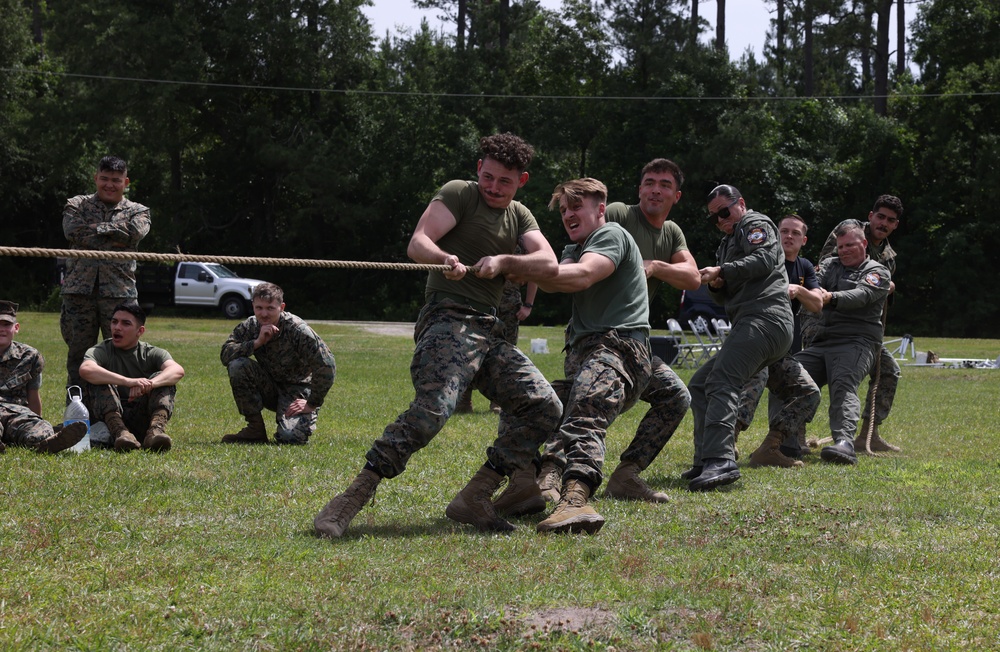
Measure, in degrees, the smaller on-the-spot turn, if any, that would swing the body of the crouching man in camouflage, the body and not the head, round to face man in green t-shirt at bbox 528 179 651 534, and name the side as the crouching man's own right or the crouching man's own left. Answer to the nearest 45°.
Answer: approximately 90° to the crouching man's own left

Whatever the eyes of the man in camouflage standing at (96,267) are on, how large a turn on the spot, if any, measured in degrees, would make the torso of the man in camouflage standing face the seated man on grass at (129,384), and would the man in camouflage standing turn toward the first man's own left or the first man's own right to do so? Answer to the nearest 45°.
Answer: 0° — they already face them

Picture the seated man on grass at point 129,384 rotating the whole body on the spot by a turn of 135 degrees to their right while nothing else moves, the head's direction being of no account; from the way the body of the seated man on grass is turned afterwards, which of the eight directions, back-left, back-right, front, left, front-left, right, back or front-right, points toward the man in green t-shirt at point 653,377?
back

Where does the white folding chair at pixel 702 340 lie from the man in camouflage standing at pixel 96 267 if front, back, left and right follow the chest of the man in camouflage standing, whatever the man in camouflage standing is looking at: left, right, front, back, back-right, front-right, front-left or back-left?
back-left

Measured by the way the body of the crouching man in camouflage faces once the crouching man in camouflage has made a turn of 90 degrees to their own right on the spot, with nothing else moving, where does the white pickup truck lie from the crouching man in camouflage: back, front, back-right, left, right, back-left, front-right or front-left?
front-right

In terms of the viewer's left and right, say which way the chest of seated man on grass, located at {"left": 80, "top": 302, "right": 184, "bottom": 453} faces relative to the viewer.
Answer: facing the viewer

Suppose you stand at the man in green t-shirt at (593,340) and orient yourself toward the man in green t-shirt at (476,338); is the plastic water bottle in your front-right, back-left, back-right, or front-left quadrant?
front-right

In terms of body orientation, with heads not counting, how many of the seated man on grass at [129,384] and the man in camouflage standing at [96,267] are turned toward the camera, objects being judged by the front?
2

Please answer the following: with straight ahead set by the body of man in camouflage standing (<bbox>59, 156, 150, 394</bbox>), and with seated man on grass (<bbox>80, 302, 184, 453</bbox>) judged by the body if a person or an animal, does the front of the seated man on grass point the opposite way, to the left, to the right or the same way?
the same way

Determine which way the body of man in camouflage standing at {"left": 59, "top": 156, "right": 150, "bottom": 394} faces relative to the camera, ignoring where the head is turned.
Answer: toward the camera

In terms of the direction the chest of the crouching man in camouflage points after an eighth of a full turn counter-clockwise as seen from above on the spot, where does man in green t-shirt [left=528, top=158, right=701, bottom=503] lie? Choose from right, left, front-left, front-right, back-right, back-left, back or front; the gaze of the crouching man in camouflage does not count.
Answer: front-left

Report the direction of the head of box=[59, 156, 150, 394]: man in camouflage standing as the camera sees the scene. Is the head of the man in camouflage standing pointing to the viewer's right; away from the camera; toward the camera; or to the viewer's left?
toward the camera

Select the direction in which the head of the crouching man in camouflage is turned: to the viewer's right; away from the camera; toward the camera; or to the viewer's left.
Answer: toward the camera

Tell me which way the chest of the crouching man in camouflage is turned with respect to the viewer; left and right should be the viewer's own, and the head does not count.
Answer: facing the viewer and to the left of the viewer

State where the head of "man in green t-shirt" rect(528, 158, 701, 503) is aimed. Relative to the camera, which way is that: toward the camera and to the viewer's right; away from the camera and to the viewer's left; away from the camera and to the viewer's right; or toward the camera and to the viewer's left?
toward the camera and to the viewer's left
